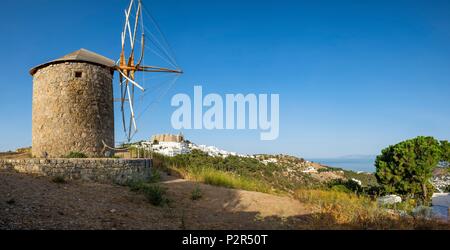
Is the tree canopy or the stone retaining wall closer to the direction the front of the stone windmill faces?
the tree canopy

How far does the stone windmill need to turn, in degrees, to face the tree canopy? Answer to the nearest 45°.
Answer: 0° — it already faces it

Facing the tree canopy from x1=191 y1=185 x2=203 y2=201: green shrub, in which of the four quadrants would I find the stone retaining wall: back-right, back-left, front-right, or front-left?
back-left

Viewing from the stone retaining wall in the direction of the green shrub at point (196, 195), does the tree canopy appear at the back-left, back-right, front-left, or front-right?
front-left

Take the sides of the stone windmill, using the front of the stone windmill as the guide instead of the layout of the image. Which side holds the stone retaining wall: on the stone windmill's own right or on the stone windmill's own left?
on the stone windmill's own right

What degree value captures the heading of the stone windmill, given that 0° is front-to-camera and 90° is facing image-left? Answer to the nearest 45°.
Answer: approximately 270°

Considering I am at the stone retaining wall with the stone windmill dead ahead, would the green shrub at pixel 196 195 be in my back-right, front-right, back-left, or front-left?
back-right

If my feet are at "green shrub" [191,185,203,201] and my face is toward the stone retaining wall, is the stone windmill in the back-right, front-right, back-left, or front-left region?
front-right

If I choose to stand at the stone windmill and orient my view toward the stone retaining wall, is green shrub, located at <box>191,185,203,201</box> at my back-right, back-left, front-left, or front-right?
front-left

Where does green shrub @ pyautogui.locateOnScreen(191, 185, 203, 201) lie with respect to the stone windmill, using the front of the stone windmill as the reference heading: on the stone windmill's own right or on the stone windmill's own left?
on the stone windmill's own right
